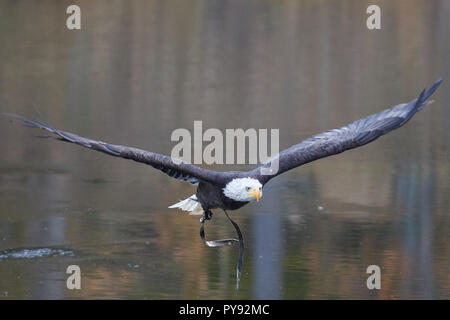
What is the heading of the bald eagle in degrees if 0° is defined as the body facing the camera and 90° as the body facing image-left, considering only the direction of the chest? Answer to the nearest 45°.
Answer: approximately 315°
